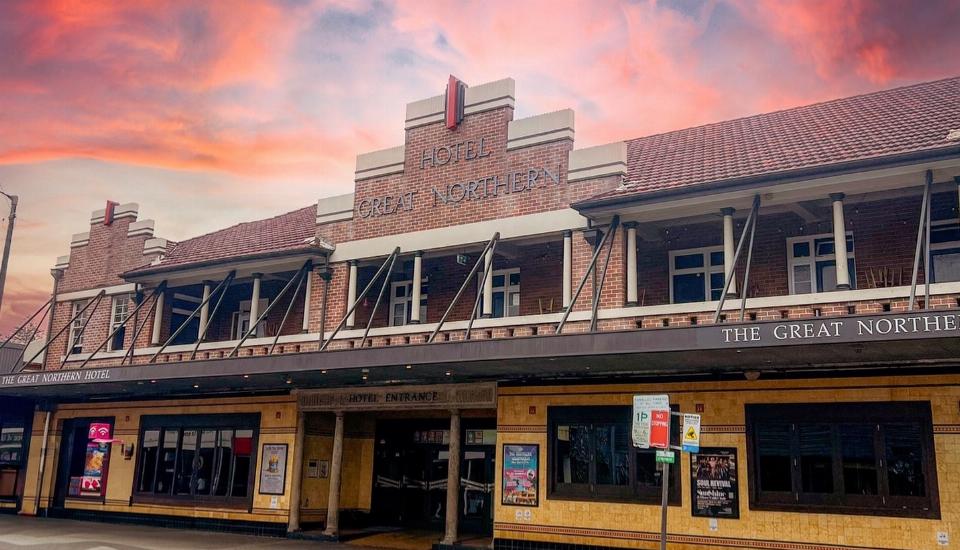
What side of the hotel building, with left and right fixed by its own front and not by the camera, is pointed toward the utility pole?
right

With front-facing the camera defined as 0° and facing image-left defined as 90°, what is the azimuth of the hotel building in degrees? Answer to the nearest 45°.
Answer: approximately 45°
